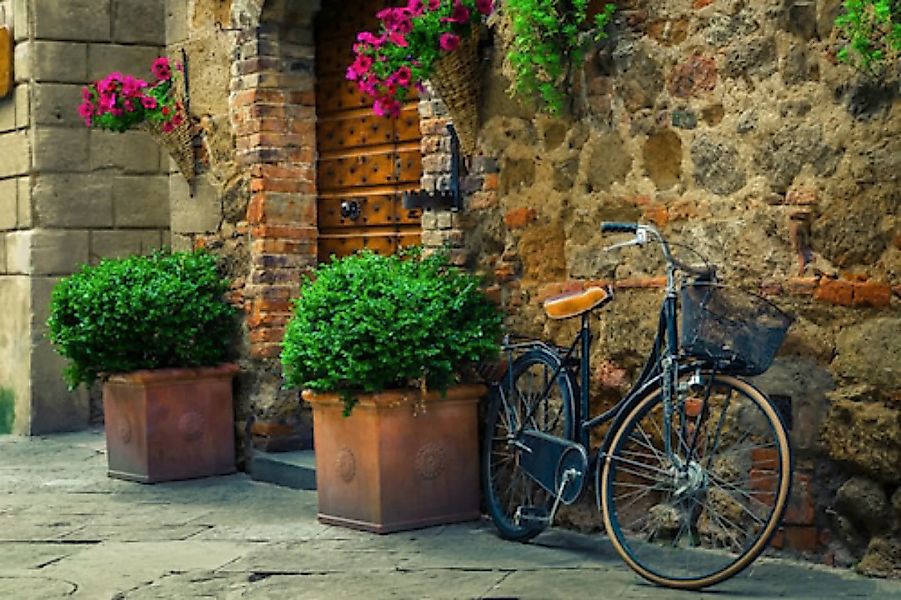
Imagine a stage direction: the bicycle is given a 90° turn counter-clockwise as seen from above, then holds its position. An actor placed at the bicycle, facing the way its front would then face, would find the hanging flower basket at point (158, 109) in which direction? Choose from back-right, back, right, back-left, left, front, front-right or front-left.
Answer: left

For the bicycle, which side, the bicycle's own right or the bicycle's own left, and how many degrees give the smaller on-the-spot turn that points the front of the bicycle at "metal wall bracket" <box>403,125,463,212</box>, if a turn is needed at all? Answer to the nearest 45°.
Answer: approximately 180°

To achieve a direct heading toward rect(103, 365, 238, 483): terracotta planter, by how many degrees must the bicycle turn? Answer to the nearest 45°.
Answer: approximately 180°

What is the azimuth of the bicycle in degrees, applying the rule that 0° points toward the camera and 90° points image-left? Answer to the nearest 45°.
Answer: approximately 315°

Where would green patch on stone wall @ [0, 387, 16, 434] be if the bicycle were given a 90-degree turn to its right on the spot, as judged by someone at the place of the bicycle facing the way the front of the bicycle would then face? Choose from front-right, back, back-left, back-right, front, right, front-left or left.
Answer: right

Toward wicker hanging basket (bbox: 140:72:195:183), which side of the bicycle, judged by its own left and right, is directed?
back

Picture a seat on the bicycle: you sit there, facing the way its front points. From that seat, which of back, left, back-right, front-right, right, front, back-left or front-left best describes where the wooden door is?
back
